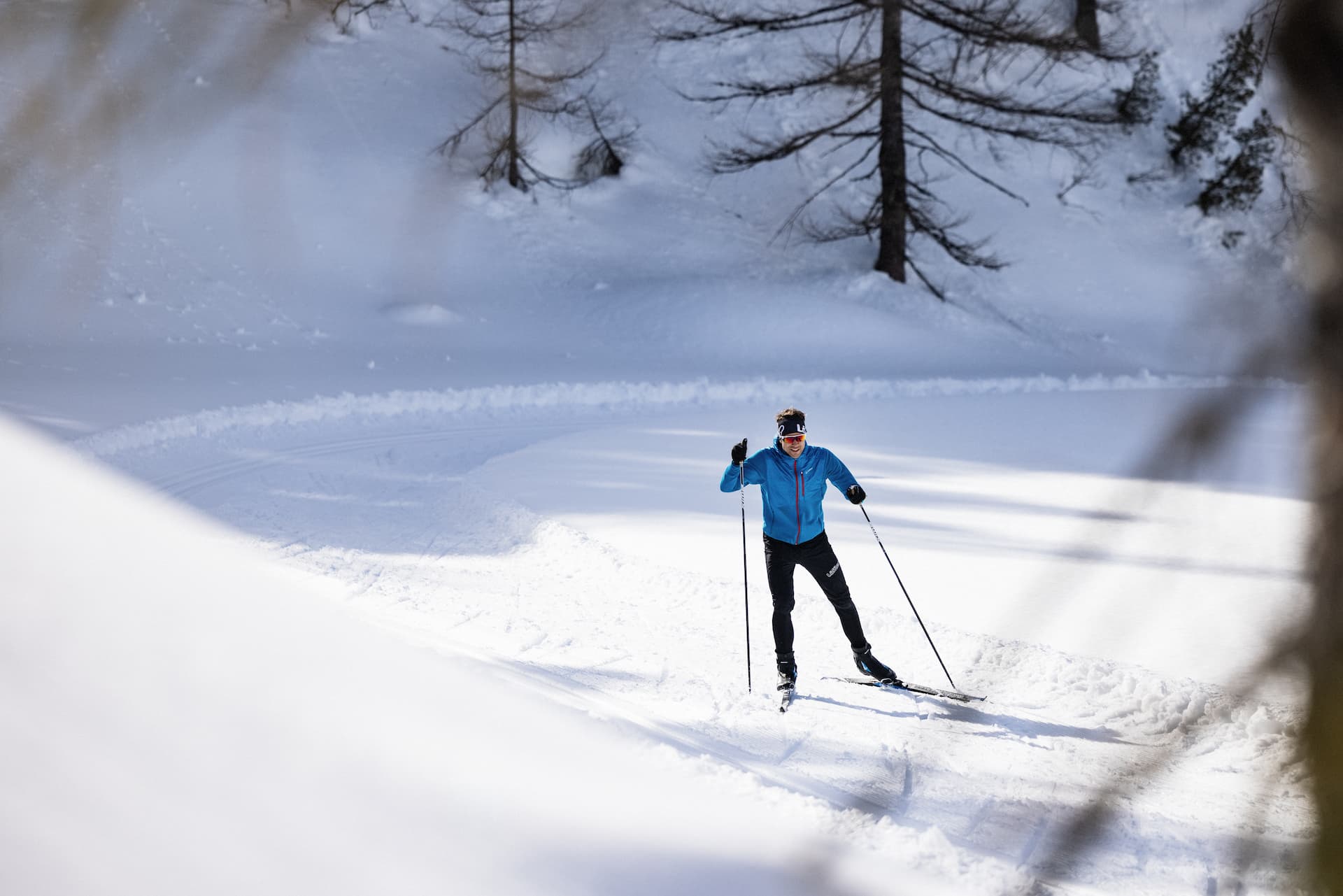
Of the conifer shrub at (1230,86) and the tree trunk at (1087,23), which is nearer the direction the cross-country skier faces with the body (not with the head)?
the conifer shrub

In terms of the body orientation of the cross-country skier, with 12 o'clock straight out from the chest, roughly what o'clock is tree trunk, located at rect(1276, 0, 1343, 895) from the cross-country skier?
The tree trunk is roughly at 12 o'clock from the cross-country skier.

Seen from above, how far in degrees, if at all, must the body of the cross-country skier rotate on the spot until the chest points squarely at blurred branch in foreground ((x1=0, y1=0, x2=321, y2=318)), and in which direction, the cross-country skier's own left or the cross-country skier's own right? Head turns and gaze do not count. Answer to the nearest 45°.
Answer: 0° — they already face it

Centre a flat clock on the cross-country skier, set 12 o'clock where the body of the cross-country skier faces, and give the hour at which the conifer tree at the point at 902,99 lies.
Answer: The conifer tree is roughly at 6 o'clock from the cross-country skier.

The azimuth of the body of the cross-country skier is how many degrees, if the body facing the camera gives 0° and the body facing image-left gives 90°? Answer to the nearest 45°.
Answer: approximately 0°

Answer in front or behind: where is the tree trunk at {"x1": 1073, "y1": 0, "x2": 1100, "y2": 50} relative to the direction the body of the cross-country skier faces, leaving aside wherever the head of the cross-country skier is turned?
behind

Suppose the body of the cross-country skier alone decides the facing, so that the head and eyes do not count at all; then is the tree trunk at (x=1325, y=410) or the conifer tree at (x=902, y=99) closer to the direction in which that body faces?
the tree trunk
